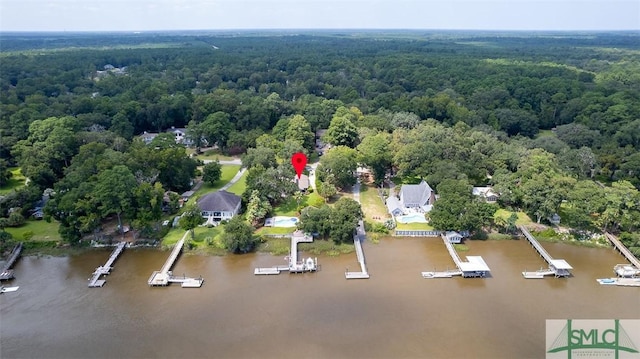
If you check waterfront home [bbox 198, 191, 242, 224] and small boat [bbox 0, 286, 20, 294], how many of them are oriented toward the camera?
1

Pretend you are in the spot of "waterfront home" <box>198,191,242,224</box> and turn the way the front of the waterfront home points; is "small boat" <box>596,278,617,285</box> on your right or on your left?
on your left

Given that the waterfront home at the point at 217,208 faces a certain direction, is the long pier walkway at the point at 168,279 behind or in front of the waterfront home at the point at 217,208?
in front

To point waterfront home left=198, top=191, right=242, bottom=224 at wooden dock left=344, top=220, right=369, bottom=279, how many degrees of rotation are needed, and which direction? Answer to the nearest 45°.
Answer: approximately 45° to its left

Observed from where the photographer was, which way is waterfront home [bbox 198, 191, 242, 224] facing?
facing the viewer

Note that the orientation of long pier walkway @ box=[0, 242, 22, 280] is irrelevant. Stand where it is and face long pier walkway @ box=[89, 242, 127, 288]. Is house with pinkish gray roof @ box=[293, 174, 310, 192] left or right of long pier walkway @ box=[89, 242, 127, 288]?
left

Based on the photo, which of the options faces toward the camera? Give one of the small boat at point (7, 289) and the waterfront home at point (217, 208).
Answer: the waterfront home

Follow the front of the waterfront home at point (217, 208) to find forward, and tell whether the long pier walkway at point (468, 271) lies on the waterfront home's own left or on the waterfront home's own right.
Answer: on the waterfront home's own left

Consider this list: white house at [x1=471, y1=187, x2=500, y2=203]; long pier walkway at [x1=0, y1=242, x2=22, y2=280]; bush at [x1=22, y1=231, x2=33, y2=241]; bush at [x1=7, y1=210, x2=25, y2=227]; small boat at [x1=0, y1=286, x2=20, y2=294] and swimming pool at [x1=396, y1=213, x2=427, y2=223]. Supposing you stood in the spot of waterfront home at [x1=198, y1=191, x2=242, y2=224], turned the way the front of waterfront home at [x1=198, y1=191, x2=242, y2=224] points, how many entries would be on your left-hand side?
2

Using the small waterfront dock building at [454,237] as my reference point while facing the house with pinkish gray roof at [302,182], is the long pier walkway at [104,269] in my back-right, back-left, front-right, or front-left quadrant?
front-left

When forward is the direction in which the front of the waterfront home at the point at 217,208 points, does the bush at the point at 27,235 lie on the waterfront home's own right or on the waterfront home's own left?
on the waterfront home's own right
